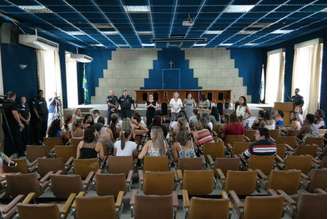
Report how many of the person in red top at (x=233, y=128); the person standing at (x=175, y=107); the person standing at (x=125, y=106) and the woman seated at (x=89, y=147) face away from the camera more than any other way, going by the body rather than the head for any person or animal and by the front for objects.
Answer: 2

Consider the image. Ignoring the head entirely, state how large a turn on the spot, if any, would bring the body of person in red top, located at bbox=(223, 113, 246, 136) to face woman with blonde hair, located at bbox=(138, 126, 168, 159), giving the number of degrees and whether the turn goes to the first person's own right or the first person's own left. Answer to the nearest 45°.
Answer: approximately 135° to the first person's own left

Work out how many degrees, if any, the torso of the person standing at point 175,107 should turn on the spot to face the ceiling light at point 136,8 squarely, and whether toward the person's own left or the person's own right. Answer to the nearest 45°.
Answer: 0° — they already face it

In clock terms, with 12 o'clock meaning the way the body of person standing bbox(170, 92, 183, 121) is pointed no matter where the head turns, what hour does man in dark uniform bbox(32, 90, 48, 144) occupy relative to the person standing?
The man in dark uniform is roughly at 2 o'clock from the person standing.

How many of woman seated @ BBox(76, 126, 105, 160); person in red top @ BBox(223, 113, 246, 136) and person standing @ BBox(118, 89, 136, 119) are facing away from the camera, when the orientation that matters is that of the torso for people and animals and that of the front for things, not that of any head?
2

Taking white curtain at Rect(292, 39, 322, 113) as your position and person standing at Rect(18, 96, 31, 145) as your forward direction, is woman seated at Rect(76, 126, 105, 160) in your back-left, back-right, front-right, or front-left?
front-left

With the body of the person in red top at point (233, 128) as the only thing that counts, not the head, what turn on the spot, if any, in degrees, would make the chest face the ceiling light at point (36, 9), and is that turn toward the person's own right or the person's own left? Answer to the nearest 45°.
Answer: approximately 90° to the person's own left

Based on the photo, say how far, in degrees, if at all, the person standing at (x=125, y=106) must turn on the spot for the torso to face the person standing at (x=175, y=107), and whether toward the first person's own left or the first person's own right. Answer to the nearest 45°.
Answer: approximately 45° to the first person's own left

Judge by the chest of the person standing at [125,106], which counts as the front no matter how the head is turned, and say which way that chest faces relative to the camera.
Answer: toward the camera

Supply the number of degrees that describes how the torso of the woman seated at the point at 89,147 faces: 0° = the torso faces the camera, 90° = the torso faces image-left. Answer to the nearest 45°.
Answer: approximately 180°

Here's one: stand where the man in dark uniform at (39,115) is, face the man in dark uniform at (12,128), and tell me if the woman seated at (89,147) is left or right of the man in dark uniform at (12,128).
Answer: left

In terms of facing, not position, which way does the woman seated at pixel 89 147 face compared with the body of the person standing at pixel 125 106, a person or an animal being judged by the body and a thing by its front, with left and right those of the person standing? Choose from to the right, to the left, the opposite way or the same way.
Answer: the opposite way

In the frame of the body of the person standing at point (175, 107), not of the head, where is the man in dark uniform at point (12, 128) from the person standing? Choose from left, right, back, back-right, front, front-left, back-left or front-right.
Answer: front-right

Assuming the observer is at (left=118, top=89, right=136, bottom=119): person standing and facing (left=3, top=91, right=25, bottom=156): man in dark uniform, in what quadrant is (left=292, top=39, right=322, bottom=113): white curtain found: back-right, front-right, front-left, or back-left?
back-left

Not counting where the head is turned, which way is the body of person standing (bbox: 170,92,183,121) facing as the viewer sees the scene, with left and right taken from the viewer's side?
facing the viewer
